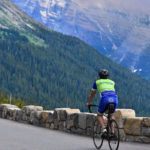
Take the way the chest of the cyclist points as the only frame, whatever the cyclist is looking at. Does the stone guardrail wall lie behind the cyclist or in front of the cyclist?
in front

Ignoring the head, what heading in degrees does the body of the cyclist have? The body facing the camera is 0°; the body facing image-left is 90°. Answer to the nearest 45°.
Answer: approximately 135°
